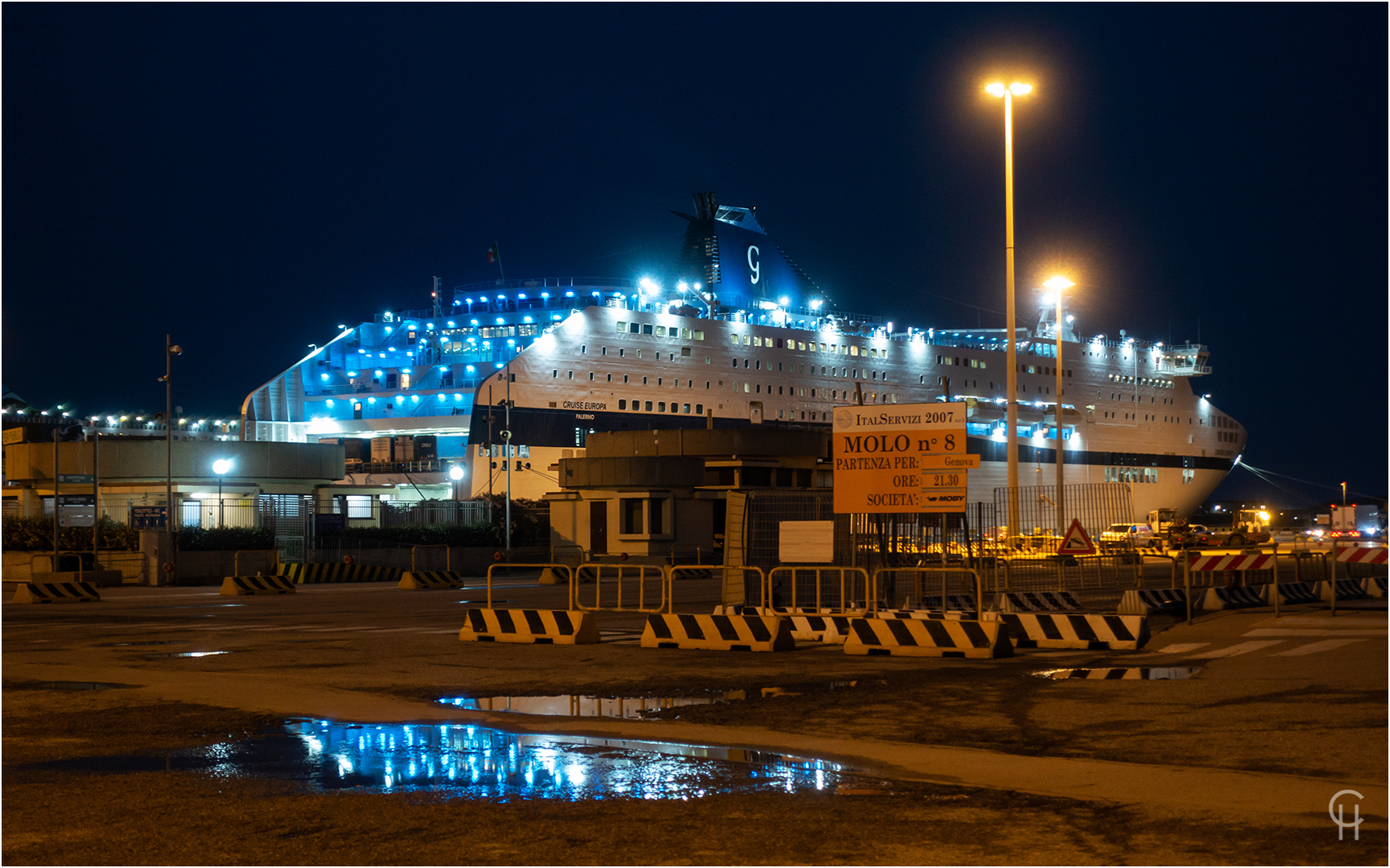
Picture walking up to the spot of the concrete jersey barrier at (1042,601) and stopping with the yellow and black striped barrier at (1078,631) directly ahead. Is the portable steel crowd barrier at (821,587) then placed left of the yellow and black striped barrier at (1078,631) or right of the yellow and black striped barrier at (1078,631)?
right

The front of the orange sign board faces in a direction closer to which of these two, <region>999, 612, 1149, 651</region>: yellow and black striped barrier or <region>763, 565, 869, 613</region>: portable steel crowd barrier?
the yellow and black striped barrier

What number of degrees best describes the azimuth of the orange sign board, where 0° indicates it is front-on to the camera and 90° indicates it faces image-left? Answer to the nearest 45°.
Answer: approximately 0°

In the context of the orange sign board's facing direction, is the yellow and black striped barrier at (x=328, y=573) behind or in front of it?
behind

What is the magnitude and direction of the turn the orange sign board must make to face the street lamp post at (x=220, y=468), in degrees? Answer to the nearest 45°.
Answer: approximately 135° to its right

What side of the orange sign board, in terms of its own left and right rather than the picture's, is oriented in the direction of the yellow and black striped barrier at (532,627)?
right

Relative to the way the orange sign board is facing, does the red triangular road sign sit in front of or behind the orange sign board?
behind

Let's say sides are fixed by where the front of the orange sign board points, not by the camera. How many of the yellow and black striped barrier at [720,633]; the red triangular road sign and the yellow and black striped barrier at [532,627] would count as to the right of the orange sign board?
2
